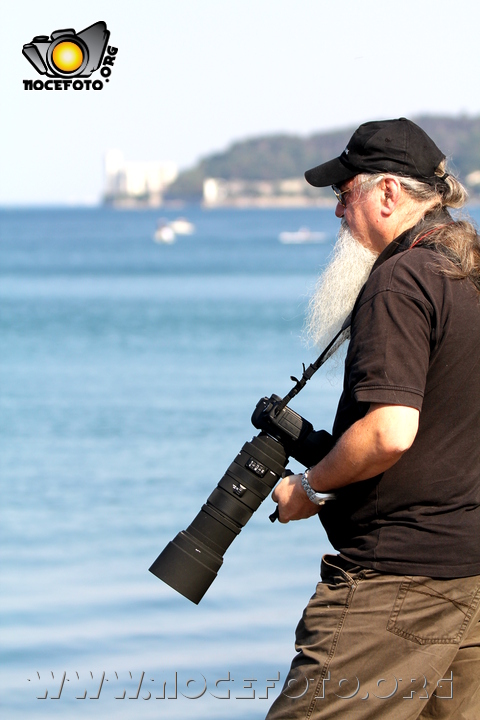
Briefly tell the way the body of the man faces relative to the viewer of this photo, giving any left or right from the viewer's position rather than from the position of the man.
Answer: facing away from the viewer and to the left of the viewer

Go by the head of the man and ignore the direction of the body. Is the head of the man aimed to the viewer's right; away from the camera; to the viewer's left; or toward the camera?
to the viewer's left
